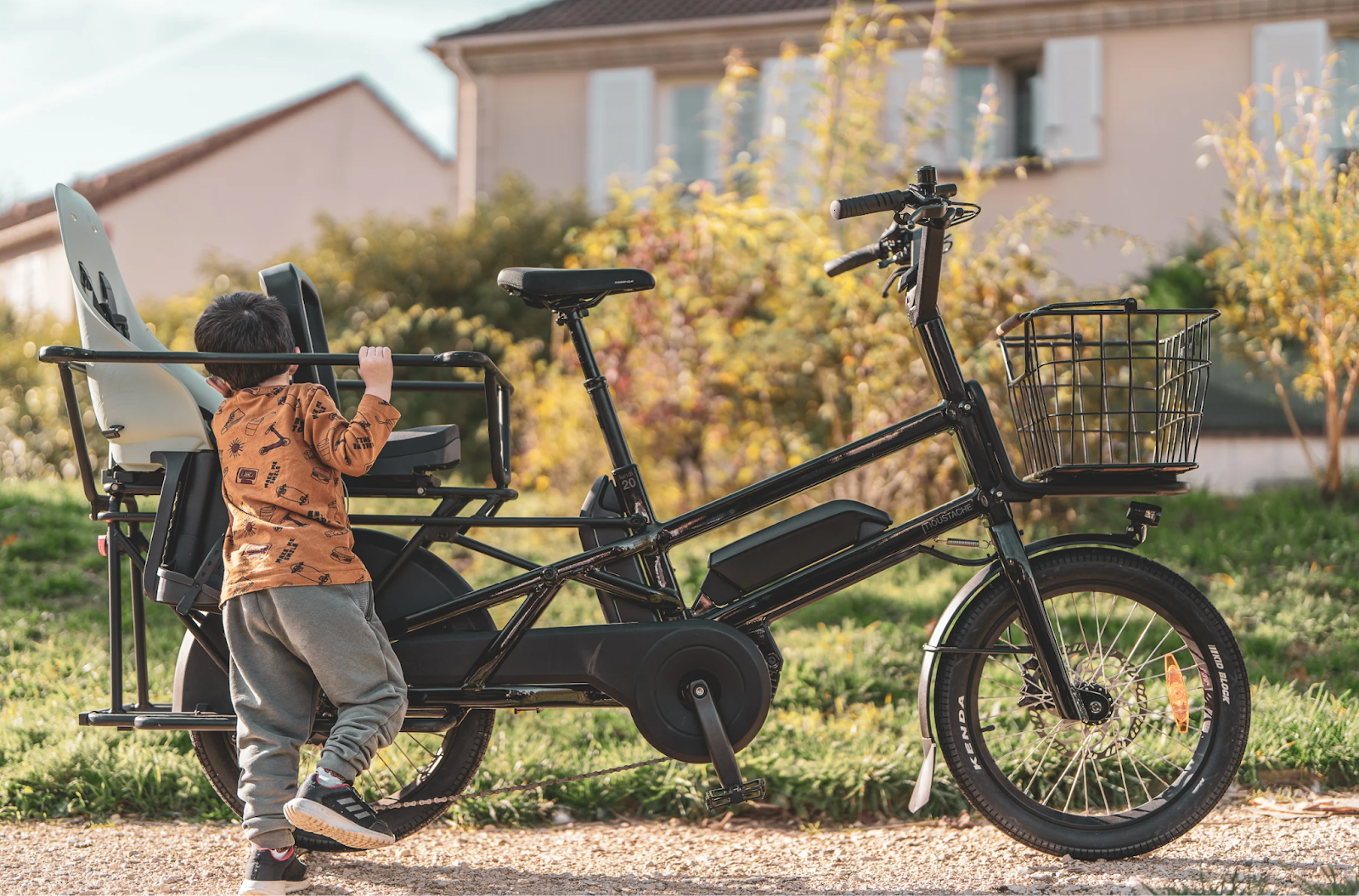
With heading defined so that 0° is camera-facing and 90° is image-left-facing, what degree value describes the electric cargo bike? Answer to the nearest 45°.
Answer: approximately 270°

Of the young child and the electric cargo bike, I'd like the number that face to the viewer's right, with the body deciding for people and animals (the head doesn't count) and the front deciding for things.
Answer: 1

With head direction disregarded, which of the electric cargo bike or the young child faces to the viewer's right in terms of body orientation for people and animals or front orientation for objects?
the electric cargo bike

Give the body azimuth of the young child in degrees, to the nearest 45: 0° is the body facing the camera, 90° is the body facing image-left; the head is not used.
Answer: approximately 180°

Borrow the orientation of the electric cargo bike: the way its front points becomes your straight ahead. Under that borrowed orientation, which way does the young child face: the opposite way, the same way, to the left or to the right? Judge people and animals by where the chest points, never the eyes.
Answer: to the left
